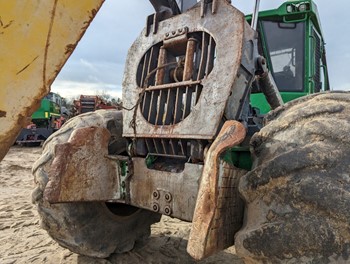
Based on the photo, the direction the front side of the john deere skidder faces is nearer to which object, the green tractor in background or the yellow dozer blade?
the green tractor in background

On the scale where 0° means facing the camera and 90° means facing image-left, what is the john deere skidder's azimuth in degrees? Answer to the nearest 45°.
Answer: approximately 225°

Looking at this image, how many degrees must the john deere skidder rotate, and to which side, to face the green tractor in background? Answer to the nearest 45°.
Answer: approximately 90° to its left

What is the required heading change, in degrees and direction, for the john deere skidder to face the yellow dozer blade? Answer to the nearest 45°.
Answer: approximately 180°
